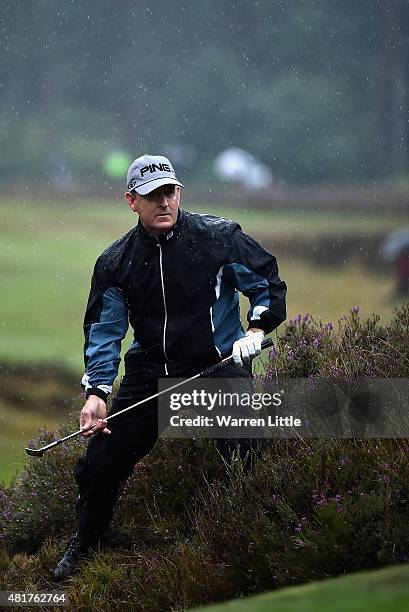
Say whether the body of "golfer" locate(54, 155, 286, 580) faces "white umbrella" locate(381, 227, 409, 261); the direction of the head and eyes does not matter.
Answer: no

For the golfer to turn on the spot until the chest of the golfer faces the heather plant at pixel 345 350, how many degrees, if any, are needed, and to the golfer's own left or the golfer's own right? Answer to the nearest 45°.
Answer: approximately 135° to the golfer's own left

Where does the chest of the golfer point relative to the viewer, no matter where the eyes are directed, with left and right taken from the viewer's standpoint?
facing the viewer
